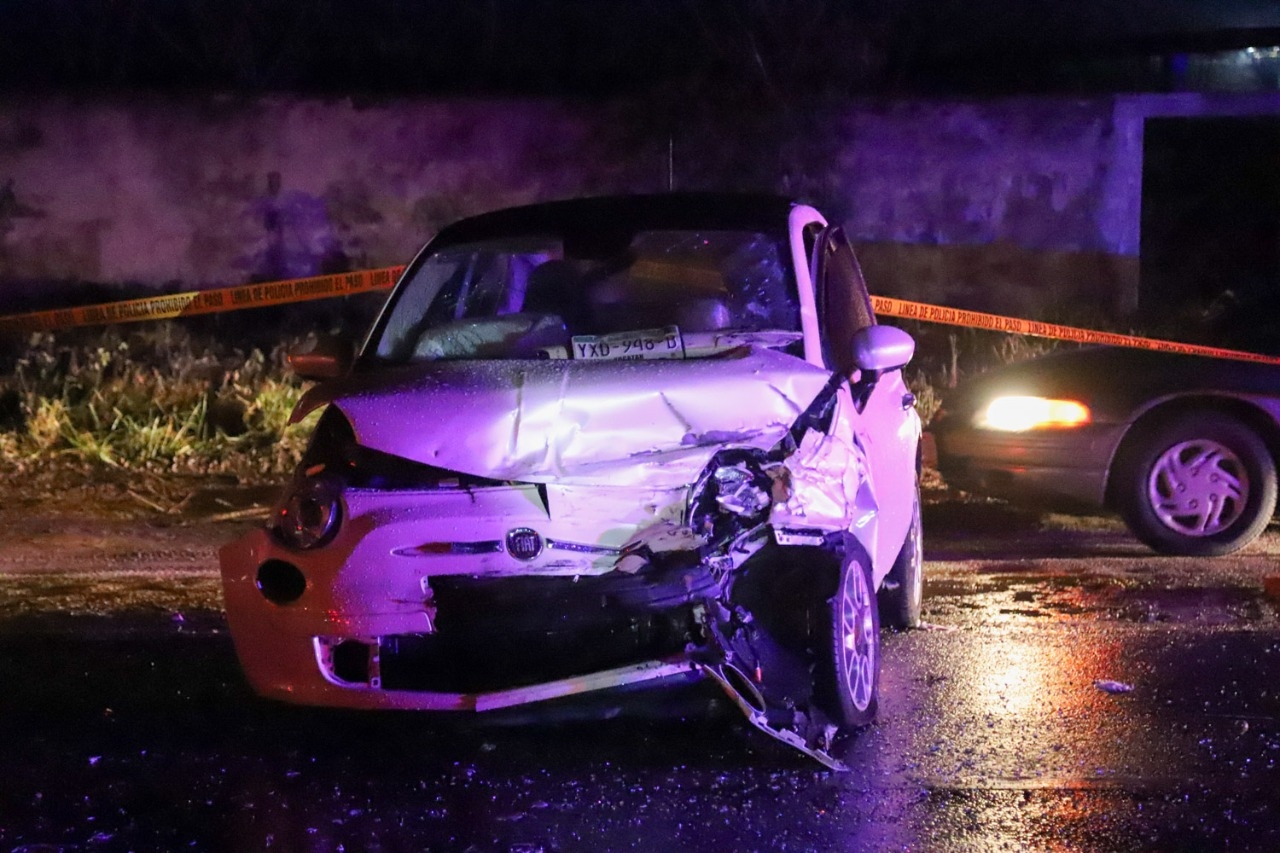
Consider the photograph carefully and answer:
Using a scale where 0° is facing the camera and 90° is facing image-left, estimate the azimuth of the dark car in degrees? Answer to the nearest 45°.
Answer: approximately 90°

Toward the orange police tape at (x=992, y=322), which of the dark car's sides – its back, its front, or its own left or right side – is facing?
front

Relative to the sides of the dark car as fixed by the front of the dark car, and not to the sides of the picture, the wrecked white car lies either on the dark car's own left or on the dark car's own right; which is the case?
on the dark car's own left
